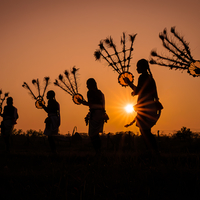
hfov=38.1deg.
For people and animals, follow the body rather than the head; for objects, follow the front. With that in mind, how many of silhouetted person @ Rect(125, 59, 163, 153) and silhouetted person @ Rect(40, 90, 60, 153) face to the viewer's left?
2

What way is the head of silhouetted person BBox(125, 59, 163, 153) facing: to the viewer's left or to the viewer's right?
to the viewer's left

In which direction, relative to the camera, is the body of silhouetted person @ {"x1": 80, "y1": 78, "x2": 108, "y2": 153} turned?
to the viewer's left

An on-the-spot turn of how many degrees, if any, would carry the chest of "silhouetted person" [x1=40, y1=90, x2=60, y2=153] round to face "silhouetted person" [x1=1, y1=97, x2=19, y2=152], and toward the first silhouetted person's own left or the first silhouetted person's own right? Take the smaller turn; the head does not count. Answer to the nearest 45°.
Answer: approximately 45° to the first silhouetted person's own right

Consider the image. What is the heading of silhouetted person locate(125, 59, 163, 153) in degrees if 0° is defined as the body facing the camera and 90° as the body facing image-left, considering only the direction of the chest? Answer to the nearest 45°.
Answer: approximately 90°

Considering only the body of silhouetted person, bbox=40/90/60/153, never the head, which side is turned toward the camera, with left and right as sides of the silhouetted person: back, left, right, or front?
left
